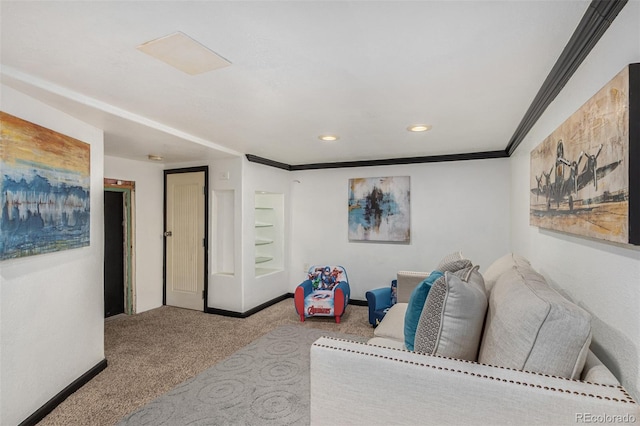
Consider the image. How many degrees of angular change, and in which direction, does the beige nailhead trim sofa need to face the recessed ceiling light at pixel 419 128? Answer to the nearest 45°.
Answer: approximately 90° to its right

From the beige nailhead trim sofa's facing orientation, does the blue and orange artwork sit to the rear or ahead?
ahead

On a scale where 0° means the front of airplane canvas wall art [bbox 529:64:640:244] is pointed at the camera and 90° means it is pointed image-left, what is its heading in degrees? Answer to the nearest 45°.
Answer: approximately 90°

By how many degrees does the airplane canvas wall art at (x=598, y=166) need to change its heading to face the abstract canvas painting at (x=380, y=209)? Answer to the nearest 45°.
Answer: approximately 45° to its right

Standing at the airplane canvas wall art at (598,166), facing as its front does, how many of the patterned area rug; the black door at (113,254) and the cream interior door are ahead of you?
3

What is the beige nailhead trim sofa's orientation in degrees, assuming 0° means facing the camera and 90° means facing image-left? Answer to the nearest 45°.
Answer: approximately 90°

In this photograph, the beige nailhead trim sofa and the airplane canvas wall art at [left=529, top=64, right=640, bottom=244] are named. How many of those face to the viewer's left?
2

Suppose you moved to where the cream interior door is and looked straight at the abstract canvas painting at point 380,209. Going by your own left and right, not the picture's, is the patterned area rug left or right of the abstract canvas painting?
right
